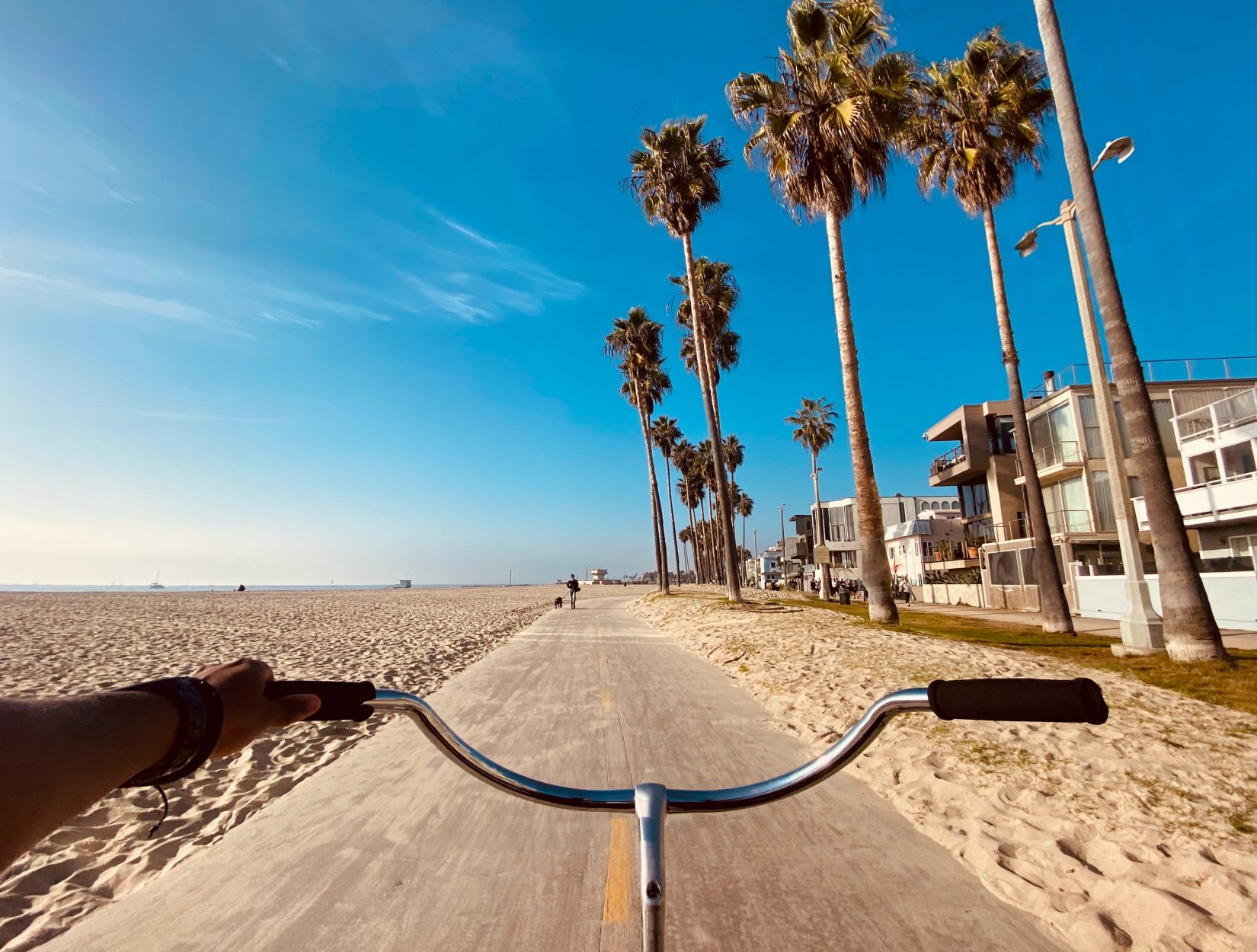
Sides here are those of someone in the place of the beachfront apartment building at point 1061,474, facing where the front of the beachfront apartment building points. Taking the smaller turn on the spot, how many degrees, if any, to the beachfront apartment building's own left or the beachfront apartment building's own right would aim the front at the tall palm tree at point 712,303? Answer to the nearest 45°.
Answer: approximately 45° to the beachfront apartment building's own right

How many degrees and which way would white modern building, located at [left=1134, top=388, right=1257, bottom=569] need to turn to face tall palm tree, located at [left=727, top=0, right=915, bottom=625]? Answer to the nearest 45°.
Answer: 0° — it already faces it

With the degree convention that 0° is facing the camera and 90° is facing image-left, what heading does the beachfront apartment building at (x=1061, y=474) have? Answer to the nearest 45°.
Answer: approximately 45°

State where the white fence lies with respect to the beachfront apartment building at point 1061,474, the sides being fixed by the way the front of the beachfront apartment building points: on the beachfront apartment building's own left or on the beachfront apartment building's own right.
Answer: on the beachfront apartment building's own left

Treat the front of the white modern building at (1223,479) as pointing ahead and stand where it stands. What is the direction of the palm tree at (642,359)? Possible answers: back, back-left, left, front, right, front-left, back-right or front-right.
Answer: front-right

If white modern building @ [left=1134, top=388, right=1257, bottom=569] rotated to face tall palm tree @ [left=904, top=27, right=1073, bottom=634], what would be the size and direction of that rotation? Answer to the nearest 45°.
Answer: approximately 45° to its left
